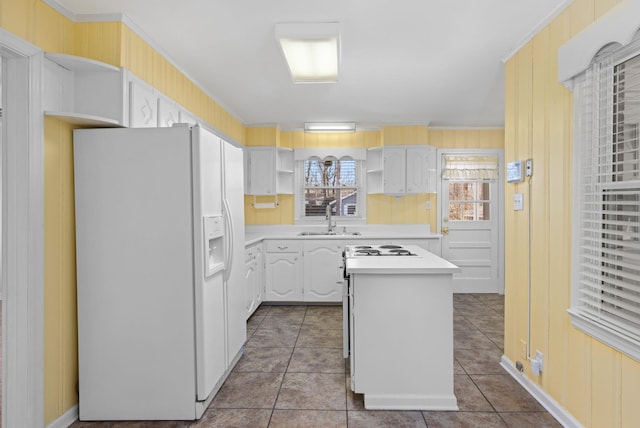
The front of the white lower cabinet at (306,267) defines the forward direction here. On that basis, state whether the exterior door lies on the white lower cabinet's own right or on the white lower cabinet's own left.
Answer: on the white lower cabinet's own left

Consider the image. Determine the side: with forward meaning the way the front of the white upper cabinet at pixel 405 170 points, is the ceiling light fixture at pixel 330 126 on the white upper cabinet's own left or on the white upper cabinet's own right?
on the white upper cabinet's own right

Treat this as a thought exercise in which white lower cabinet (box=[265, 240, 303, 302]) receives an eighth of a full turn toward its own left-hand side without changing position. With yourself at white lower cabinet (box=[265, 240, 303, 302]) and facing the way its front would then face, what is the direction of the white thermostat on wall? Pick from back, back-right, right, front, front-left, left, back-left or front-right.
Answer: front

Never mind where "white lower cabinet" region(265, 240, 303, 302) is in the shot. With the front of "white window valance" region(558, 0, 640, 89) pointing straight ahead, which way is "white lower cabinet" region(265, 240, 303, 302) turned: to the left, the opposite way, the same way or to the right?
to the left

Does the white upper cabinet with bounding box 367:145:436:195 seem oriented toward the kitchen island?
yes

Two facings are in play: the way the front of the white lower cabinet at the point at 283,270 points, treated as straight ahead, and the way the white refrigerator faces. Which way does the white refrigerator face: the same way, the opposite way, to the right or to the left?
to the left

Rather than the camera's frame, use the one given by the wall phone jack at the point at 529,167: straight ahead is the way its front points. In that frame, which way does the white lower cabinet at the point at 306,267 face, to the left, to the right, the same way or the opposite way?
to the left

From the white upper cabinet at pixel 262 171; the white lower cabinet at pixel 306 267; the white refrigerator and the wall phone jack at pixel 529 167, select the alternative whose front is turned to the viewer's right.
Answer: the white refrigerator

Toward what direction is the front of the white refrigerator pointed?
to the viewer's right

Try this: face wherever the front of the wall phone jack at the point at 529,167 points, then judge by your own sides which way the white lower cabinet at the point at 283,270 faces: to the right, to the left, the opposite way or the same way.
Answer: to the left

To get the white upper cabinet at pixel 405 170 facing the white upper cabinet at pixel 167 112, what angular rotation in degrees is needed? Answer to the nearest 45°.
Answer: approximately 45° to its right

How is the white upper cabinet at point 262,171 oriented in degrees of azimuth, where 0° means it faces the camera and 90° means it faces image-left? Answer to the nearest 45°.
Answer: approximately 0°
